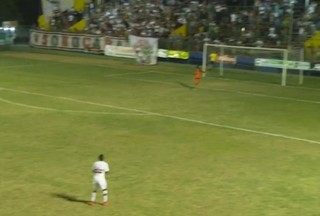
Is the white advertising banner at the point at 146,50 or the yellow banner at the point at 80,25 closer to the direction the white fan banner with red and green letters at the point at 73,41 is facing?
the white advertising banner

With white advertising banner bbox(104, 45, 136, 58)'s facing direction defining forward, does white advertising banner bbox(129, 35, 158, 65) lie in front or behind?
in front

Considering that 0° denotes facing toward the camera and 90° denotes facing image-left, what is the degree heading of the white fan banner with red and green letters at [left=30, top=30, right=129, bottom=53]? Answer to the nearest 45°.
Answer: approximately 0°

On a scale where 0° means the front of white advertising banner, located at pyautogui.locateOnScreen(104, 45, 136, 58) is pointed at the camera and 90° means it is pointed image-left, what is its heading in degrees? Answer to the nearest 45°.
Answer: approximately 0°

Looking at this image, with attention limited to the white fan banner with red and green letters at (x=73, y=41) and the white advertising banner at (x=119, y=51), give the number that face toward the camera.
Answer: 2

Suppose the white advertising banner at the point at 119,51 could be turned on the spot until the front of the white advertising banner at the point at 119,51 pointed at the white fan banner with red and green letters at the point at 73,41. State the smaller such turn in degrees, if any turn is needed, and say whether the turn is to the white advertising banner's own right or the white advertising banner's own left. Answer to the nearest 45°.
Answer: approximately 135° to the white advertising banner's own right
